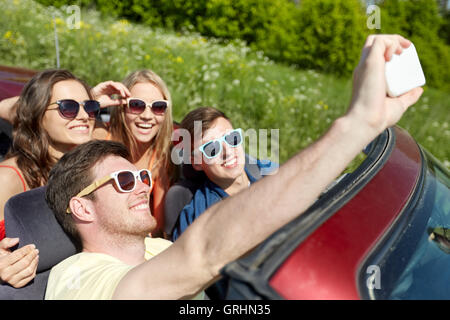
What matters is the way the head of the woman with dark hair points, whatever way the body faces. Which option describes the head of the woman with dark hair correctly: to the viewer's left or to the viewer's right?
to the viewer's right

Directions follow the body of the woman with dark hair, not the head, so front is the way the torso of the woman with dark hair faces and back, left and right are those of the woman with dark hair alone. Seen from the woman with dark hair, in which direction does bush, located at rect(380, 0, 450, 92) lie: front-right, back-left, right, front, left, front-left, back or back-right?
left

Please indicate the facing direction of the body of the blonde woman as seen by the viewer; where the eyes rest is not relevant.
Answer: toward the camera

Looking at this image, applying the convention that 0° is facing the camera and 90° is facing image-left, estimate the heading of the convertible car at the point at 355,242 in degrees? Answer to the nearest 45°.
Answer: approximately 315°

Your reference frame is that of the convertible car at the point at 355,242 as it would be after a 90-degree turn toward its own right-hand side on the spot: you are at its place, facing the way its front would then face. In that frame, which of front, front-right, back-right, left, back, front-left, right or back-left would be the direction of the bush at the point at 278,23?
back-right

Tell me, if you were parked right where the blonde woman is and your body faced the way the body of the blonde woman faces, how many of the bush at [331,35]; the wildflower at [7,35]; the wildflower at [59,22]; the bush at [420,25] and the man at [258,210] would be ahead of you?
1

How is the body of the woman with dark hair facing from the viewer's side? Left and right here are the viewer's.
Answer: facing the viewer and to the right of the viewer

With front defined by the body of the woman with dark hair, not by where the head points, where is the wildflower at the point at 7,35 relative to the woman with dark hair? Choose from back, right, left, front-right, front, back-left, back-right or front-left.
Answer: back-left

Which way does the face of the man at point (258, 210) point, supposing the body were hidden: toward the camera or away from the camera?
toward the camera
